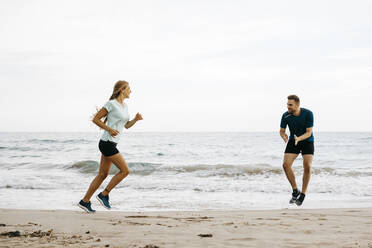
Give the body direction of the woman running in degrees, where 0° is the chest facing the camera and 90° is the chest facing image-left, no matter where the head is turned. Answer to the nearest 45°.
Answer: approximately 270°

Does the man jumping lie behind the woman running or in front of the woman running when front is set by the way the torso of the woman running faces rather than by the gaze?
in front

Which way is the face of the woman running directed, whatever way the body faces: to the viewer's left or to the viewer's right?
to the viewer's right
